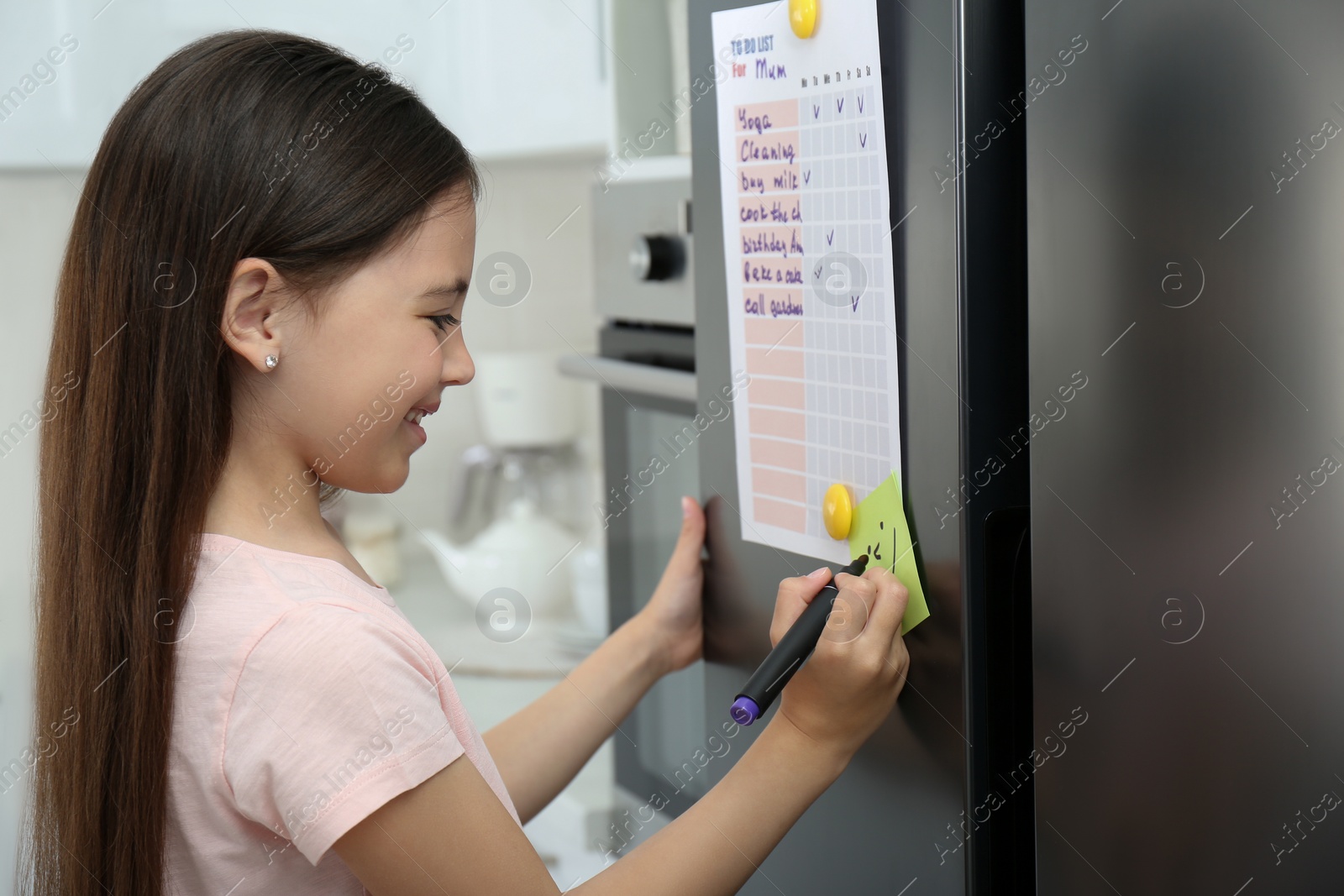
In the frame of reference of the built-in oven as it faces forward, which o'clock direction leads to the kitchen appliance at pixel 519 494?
The kitchen appliance is roughly at 2 o'clock from the built-in oven.

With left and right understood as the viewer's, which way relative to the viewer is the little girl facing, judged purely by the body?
facing to the right of the viewer

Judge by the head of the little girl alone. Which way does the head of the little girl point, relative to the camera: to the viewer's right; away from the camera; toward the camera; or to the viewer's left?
to the viewer's right

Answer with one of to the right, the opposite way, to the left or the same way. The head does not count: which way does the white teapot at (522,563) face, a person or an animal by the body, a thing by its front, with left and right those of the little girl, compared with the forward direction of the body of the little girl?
the opposite way

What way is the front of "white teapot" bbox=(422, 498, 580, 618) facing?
to the viewer's left

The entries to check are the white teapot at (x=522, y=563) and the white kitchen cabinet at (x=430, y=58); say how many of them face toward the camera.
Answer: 1

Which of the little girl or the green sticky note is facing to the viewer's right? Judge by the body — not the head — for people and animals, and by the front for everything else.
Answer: the little girl

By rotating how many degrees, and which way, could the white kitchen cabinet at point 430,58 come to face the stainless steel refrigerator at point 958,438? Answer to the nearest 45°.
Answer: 0° — it already faces it

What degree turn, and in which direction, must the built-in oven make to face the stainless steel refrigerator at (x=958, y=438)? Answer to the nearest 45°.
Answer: approximately 45° to its left
